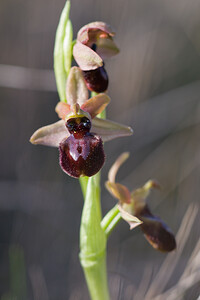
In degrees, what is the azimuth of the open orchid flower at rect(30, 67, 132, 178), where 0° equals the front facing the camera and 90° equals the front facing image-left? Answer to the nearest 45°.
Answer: approximately 0°
